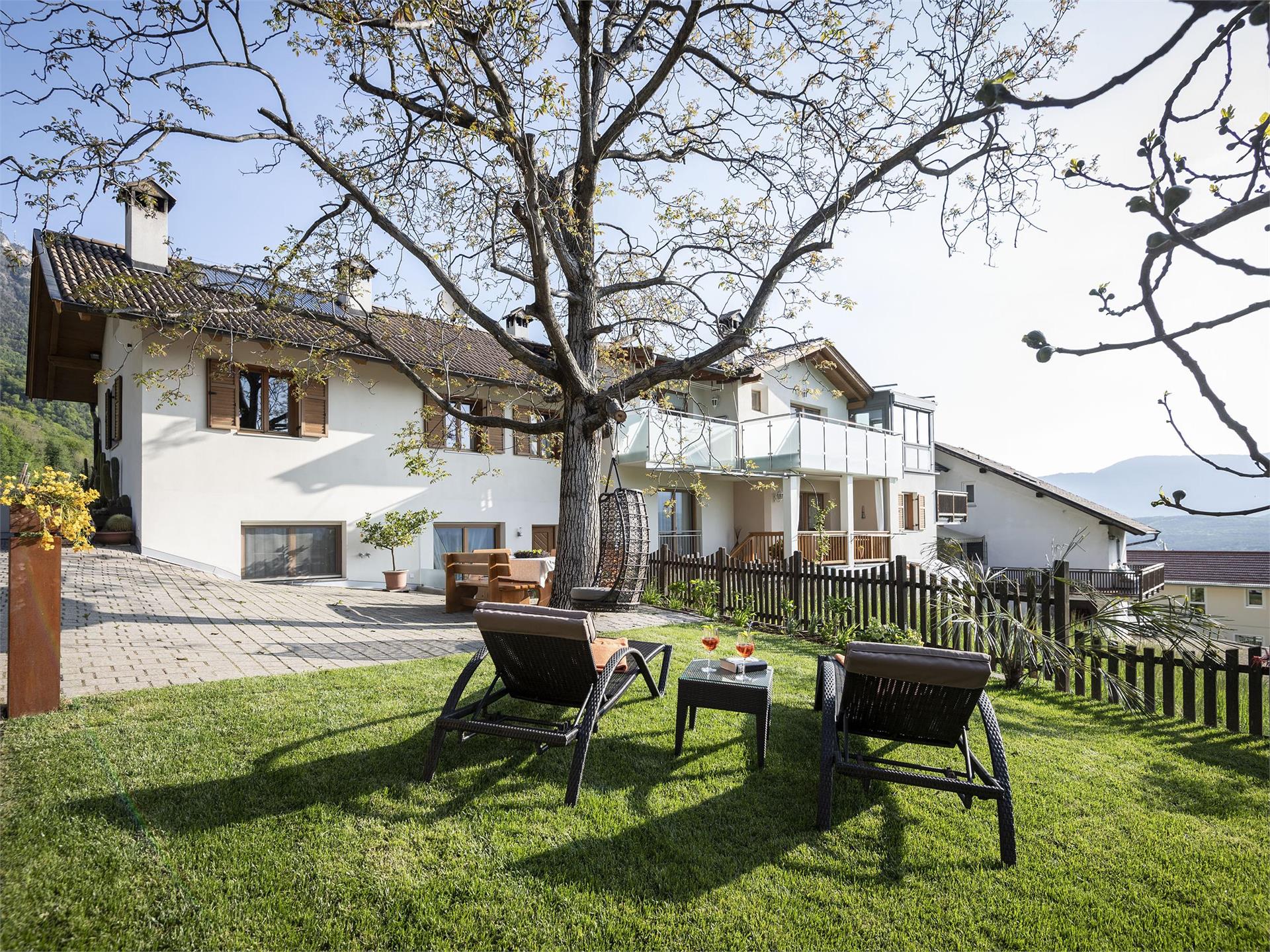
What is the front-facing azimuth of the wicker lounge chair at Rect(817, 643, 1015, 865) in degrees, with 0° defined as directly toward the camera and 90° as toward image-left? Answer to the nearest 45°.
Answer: approximately 180°

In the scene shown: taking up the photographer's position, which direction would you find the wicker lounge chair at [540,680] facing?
facing away from the viewer and to the right of the viewer

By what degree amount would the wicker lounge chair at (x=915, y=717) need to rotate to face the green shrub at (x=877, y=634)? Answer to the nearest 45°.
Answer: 0° — it already faces it

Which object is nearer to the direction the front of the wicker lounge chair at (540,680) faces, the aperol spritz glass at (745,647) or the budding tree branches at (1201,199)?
the aperol spritz glass

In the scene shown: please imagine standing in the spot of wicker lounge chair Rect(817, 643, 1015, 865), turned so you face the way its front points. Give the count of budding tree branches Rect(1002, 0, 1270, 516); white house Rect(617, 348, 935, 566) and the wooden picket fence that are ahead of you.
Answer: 2

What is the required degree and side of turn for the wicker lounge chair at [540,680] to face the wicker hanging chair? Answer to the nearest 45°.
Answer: approximately 45° to its left
